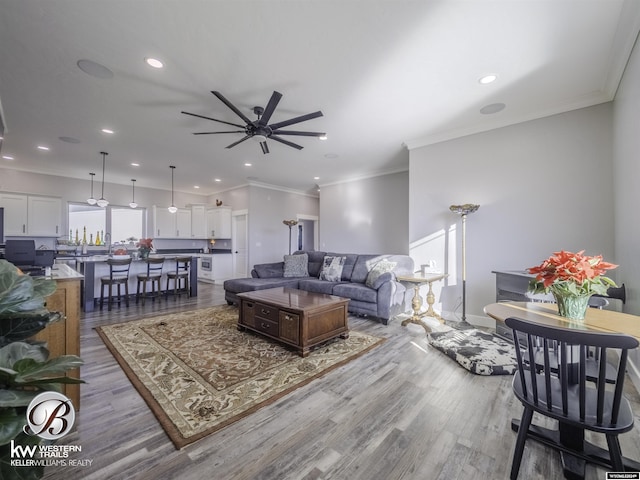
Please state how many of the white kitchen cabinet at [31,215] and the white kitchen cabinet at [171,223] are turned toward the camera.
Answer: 2

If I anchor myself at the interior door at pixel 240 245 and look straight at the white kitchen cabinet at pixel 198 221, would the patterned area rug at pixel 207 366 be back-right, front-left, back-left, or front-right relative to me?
back-left

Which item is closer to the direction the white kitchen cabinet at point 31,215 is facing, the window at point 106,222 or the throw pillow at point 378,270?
the throw pillow

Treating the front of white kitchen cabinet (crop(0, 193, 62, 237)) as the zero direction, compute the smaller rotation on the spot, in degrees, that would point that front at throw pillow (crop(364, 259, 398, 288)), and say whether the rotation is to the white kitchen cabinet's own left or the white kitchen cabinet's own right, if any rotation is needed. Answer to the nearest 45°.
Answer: approximately 45° to the white kitchen cabinet's own left

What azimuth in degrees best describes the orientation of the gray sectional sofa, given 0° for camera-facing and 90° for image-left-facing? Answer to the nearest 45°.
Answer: approximately 45°

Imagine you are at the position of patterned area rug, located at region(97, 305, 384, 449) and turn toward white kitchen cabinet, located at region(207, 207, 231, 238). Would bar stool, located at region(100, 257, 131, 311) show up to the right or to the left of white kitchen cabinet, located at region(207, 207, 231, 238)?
left

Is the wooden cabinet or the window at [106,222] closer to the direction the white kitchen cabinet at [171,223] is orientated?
the wooden cabinet

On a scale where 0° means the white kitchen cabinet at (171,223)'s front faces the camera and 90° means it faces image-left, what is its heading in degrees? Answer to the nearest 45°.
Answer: approximately 0°

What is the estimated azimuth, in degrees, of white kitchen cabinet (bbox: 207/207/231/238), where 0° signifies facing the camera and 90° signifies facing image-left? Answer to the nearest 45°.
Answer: approximately 45°

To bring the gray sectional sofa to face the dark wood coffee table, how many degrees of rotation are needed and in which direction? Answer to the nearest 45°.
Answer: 0° — it already faces it
